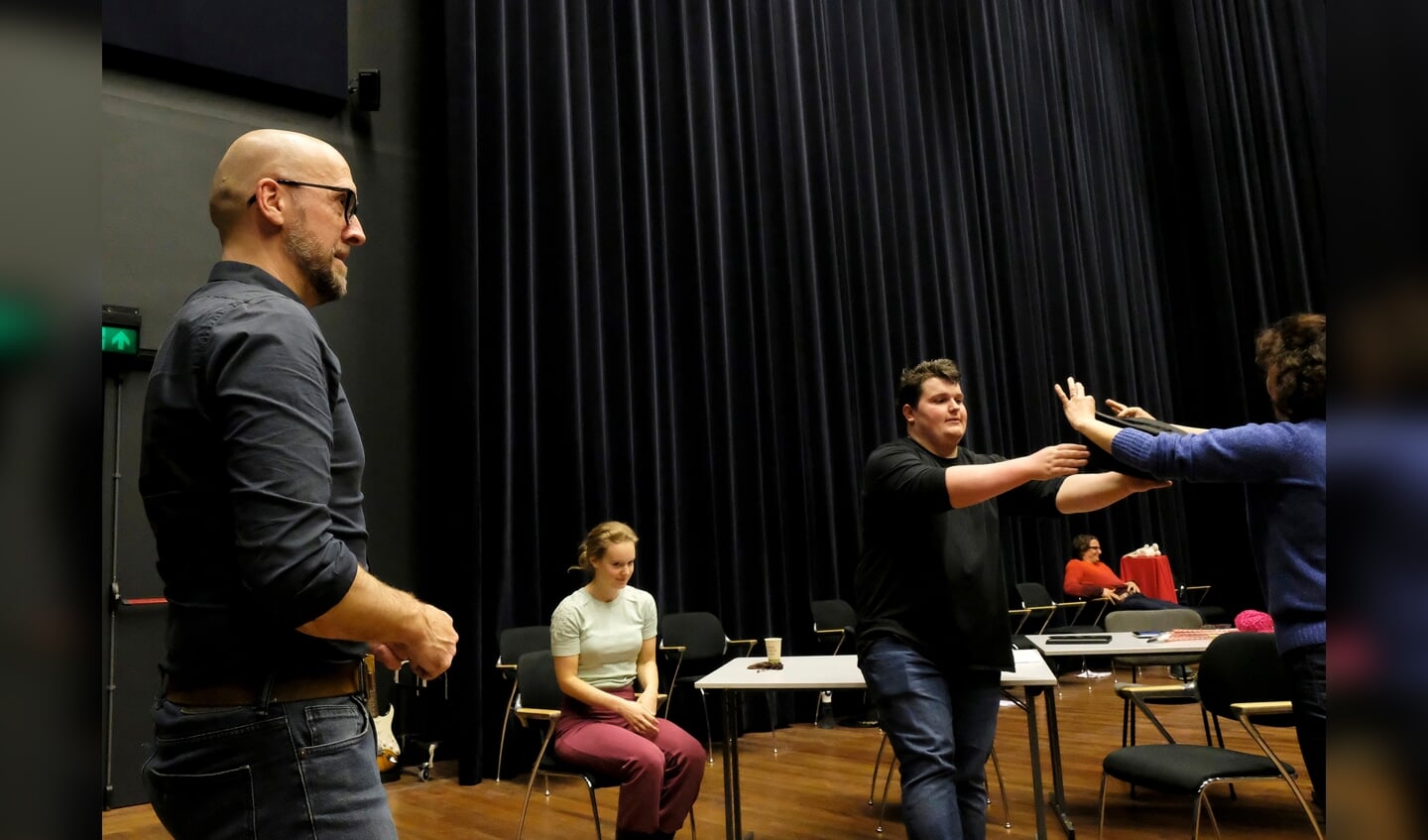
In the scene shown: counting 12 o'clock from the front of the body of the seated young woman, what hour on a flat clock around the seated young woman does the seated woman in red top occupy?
The seated woman in red top is roughly at 9 o'clock from the seated young woman.

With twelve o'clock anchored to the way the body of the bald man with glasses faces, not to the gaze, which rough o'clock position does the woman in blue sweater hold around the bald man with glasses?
The woman in blue sweater is roughly at 12 o'clock from the bald man with glasses.

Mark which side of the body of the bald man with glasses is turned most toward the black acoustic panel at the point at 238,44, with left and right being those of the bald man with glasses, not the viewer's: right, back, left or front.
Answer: left

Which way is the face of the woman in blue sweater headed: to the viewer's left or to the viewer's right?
to the viewer's left

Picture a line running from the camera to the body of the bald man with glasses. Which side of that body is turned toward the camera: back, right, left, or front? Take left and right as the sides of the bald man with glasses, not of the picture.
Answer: right

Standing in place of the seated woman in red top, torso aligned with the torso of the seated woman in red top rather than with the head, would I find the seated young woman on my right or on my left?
on my right
